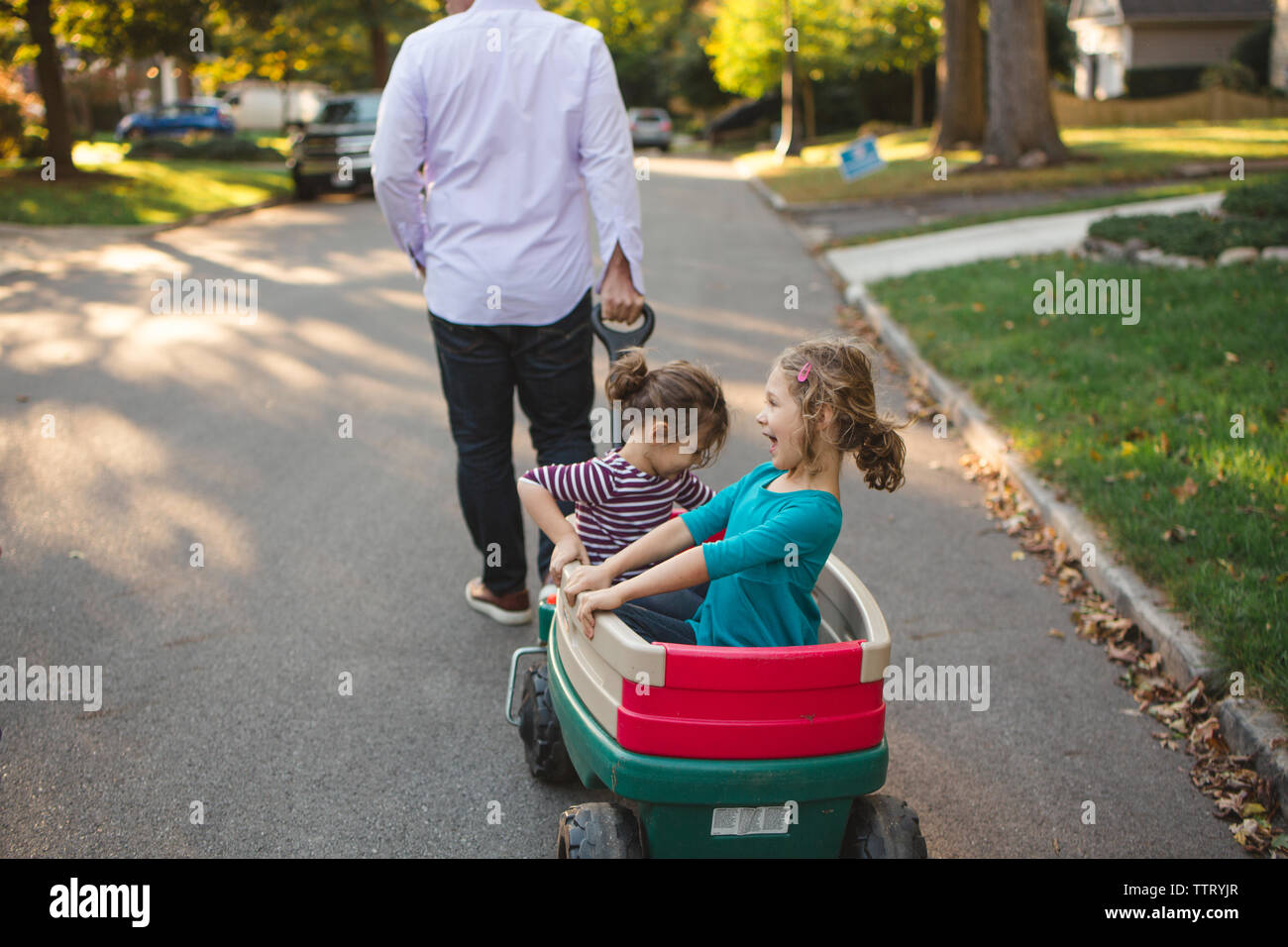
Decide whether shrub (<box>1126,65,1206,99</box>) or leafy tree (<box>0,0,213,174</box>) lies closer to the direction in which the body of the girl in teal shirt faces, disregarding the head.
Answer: the leafy tree

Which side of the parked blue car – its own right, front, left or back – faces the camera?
left

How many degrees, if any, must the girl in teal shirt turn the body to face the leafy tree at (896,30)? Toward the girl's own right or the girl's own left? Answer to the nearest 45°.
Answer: approximately 90° to the girl's own right

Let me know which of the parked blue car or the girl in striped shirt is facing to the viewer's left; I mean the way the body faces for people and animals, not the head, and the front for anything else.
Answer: the parked blue car

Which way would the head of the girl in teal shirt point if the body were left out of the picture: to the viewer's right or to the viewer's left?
to the viewer's left

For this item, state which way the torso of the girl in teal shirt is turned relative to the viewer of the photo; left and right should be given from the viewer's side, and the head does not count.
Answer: facing to the left of the viewer

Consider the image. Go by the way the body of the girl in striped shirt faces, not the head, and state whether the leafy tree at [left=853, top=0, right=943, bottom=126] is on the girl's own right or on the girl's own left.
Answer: on the girl's own left

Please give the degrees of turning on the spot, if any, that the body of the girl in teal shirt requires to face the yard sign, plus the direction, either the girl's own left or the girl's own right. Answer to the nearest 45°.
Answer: approximately 90° to the girl's own right
